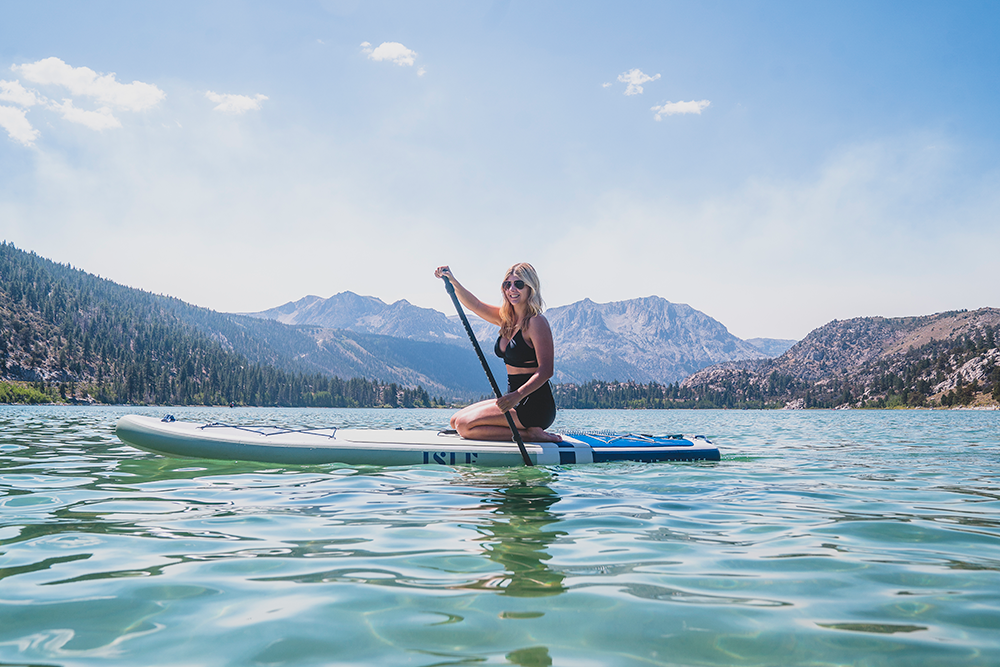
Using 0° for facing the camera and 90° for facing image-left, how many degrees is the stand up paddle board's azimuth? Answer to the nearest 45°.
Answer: approximately 90°

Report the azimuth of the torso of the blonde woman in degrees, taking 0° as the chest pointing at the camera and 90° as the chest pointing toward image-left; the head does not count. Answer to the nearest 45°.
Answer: approximately 45°
